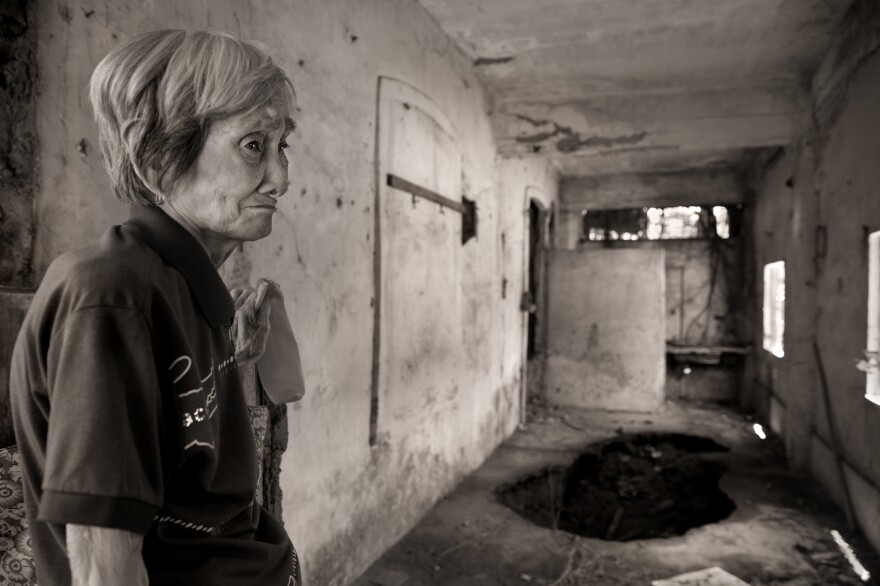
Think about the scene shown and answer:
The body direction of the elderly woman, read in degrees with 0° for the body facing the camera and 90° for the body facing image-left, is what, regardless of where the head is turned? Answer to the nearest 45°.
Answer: approximately 270°

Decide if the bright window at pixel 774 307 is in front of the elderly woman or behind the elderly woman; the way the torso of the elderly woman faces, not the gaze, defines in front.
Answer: in front
